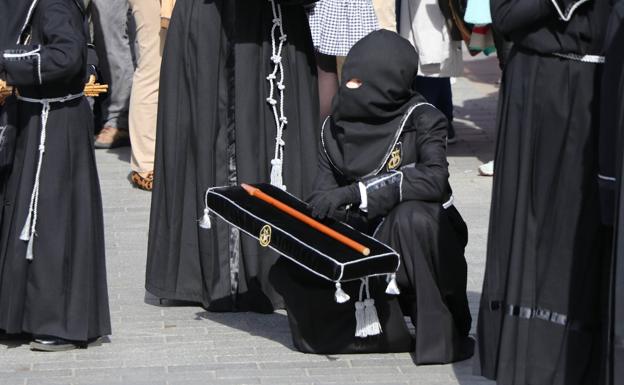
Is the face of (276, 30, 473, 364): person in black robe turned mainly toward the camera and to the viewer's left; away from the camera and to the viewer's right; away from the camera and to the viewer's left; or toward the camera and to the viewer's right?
toward the camera and to the viewer's left

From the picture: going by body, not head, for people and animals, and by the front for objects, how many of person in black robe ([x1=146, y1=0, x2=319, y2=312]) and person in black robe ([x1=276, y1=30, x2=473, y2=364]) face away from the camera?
0

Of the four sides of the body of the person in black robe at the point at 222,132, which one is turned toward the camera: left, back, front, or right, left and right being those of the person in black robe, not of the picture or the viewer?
front

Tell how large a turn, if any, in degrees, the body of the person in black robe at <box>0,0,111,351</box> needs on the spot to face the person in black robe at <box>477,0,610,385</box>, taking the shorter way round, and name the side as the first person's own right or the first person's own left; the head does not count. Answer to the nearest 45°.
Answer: approximately 90° to the first person's own left

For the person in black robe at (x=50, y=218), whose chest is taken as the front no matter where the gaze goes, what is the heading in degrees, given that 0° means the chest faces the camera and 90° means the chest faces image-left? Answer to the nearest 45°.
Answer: approximately 45°

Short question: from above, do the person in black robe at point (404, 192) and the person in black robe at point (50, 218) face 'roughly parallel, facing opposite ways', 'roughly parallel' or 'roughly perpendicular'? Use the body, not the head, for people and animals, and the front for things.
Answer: roughly parallel

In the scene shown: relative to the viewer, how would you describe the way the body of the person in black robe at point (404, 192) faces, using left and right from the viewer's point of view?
facing the viewer and to the left of the viewer

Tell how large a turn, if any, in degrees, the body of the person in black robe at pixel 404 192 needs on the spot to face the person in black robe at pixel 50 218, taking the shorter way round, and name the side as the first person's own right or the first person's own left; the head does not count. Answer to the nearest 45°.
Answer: approximately 45° to the first person's own right

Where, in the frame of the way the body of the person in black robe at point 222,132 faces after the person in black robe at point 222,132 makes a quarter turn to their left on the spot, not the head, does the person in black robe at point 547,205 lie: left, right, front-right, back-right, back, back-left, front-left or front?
front-right

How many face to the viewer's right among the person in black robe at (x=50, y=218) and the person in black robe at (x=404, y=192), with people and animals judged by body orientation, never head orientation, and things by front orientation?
0

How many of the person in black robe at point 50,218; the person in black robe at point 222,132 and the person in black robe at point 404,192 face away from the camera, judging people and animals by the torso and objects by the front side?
0

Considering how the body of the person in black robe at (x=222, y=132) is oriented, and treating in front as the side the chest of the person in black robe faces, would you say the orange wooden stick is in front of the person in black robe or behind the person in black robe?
in front
